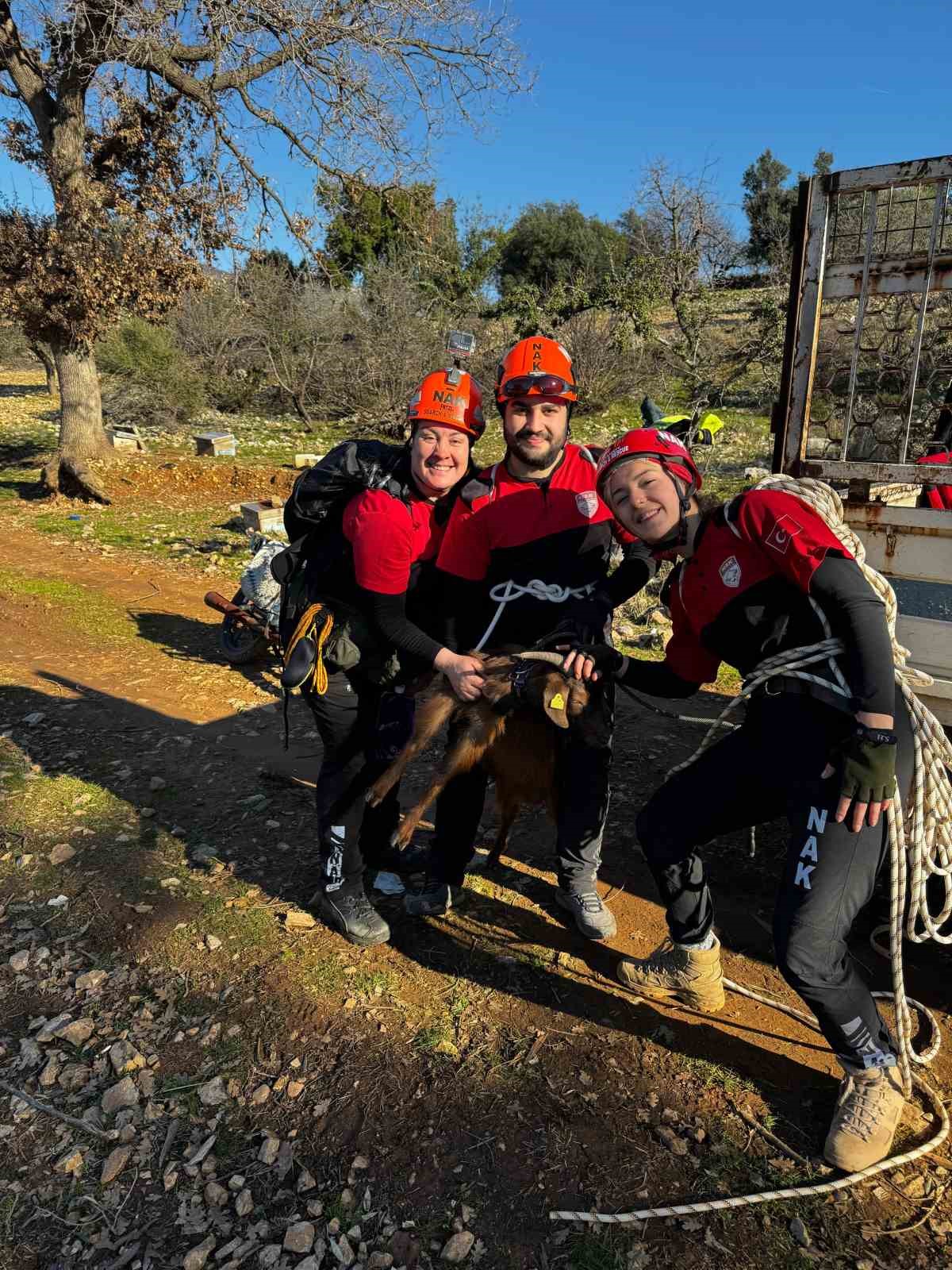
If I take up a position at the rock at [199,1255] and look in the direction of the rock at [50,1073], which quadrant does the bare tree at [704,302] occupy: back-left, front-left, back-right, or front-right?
front-right

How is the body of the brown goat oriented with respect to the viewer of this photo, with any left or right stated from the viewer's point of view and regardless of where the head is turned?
facing to the right of the viewer

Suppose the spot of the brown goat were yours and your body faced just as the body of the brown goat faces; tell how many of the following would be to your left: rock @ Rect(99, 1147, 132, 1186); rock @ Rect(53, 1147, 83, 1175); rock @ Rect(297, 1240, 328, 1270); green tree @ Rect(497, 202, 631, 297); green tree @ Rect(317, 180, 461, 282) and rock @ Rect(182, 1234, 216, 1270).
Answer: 2

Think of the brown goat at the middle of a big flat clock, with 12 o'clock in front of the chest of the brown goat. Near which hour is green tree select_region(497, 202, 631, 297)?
The green tree is roughly at 9 o'clock from the brown goat.

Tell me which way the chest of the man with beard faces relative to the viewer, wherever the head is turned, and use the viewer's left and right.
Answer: facing the viewer

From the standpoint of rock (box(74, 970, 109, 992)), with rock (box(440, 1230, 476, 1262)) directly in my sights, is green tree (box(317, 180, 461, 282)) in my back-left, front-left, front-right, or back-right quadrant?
back-left

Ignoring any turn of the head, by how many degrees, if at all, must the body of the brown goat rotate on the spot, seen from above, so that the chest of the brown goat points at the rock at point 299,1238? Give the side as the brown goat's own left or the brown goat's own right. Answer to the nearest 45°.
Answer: approximately 135° to the brown goat's own right

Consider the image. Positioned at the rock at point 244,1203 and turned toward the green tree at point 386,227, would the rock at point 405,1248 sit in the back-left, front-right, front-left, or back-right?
back-right

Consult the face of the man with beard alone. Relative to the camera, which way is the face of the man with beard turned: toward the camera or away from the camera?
toward the camera

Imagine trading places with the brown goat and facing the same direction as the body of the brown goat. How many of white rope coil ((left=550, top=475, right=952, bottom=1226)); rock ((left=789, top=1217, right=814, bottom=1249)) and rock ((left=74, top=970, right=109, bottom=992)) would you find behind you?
1

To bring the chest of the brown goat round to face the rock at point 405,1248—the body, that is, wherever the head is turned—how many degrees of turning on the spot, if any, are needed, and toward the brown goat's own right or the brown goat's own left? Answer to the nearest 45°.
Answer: approximately 90° to the brown goat's own right
